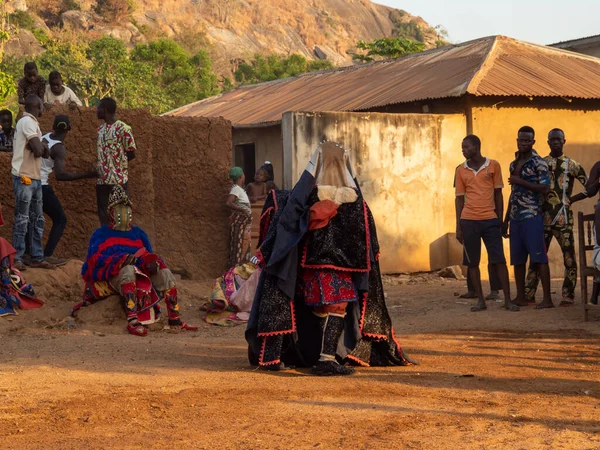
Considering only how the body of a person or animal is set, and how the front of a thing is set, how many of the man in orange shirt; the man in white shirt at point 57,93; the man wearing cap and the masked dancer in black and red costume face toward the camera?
3

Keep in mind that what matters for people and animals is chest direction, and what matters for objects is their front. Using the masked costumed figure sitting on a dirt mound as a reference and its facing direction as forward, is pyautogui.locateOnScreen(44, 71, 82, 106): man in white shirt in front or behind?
behind

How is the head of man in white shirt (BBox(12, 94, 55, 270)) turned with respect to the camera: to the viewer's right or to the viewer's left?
to the viewer's right

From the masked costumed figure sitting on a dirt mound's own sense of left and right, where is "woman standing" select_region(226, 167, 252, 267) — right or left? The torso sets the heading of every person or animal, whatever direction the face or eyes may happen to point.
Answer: on its left

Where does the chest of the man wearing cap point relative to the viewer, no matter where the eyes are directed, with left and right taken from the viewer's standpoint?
facing to the right of the viewer

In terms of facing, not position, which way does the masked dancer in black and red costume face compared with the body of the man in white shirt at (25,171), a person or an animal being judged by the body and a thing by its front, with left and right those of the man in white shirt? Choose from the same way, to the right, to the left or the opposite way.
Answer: to the right

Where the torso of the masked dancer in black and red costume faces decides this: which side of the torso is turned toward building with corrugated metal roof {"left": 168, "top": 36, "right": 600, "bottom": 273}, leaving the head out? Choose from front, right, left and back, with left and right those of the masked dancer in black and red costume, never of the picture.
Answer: back

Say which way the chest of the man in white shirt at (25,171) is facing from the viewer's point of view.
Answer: to the viewer's right
